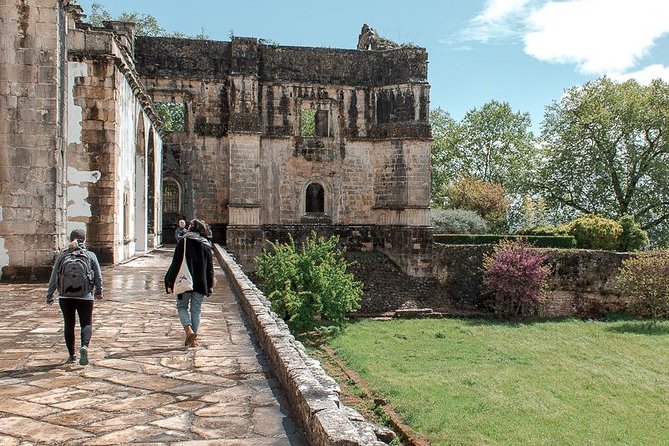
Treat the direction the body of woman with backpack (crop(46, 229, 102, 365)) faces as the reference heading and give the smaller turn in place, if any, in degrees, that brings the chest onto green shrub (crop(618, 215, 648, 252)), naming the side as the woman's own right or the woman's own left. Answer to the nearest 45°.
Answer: approximately 45° to the woman's own right

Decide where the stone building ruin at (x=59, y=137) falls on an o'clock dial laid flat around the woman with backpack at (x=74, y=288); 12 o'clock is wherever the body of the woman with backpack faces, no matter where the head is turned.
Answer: The stone building ruin is roughly at 12 o'clock from the woman with backpack.

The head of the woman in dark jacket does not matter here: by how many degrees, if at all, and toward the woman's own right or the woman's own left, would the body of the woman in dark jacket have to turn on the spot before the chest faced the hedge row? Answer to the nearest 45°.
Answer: approximately 45° to the woman's own right

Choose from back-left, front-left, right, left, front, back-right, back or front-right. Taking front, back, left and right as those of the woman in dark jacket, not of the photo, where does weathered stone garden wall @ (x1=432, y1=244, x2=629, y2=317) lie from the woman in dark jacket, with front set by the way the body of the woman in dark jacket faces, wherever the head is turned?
front-right

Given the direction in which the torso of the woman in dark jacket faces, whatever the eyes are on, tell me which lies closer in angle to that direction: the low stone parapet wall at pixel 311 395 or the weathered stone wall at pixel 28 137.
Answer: the weathered stone wall

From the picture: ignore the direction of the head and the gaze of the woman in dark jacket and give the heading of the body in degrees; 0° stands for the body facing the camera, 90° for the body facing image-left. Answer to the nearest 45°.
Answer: approximately 180°

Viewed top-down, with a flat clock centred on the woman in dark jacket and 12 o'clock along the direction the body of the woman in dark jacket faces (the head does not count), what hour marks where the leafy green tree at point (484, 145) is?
The leafy green tree is roughly at 1 o'clock from the woman in dark jacket.

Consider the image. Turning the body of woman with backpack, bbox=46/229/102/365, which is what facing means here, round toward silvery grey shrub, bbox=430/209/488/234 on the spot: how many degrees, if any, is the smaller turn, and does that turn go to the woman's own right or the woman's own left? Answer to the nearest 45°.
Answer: approximately 45° to the woman's own right

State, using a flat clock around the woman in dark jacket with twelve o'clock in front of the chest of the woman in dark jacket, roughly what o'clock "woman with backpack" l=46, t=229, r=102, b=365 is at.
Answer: The woman with backpack is roughly at 8 o'clock from the woman in dark jacket.

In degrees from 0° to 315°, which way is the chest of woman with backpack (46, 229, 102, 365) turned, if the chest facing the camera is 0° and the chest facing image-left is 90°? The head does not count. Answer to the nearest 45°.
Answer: approximately 180°

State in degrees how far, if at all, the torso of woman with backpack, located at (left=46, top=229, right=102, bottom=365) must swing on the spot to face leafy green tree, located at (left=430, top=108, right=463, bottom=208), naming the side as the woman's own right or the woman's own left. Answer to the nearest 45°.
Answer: approximately 45° to the woman's own right

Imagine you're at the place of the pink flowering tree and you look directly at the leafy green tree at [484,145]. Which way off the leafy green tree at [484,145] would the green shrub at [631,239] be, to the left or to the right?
right

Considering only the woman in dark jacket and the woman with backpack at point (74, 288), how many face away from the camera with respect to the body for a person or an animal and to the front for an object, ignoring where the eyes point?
2

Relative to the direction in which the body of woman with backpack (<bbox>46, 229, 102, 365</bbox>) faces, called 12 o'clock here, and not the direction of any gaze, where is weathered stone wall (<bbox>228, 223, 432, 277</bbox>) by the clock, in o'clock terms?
The weathered stone wall is roughly at 1 o'clock from the woman with backpack.
